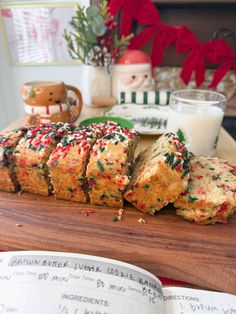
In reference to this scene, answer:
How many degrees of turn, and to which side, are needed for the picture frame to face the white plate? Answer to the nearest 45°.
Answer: approximately 45° to its left

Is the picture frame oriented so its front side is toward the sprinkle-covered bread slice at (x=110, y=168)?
yes

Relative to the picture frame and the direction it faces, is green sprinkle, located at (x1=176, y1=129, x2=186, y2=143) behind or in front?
in front

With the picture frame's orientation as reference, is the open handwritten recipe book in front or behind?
in front

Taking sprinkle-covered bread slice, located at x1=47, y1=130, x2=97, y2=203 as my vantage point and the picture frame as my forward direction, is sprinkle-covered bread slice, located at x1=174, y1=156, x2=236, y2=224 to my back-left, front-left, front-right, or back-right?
back-right

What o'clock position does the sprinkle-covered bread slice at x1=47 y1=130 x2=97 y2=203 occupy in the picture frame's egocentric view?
The sprinkle-covered bread slice is roughly at 12 o'clock from the picture frame.

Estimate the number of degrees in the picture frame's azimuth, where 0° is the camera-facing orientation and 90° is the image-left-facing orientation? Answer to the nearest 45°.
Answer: approximately 0°

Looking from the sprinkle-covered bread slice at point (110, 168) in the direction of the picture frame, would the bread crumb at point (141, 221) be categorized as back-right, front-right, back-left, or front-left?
back-right
